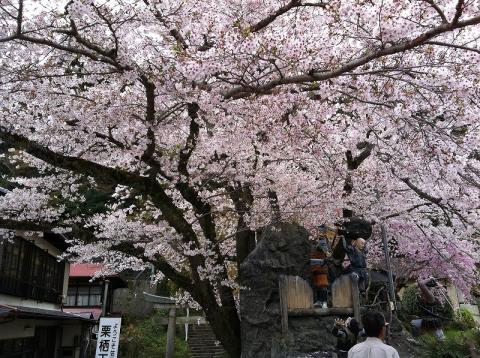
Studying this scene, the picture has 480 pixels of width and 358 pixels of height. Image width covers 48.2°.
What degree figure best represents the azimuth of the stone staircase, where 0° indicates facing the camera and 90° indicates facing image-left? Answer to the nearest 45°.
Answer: approximately 0°

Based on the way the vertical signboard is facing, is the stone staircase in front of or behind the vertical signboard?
behind

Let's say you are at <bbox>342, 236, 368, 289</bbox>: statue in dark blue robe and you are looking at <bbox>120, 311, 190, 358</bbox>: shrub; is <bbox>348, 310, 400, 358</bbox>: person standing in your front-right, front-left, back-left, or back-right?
back-left

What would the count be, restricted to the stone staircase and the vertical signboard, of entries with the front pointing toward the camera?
2

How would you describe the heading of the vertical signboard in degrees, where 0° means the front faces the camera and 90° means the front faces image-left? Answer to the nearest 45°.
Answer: approximately 0°
